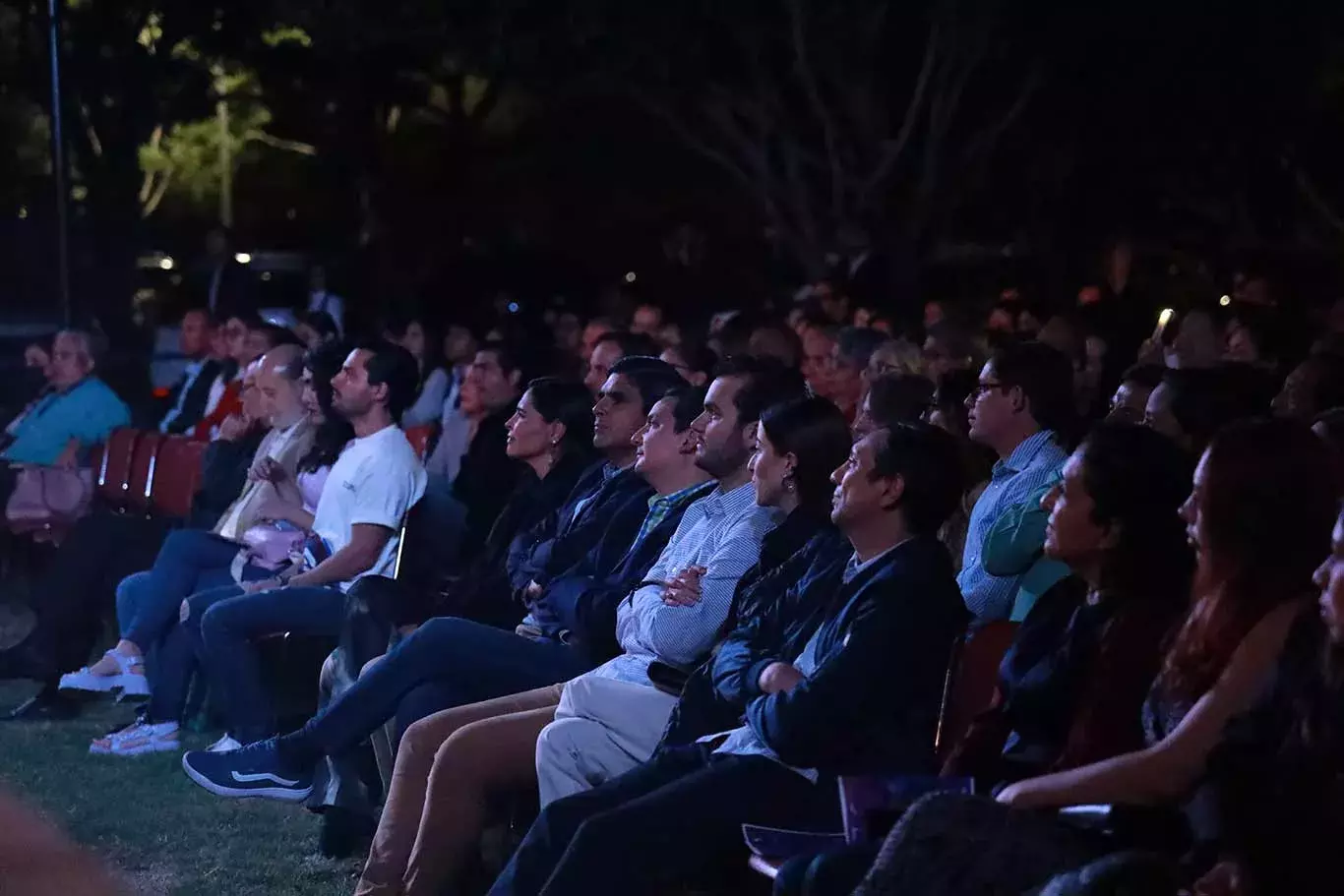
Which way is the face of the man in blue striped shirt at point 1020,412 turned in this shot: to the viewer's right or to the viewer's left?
to the viewer's left

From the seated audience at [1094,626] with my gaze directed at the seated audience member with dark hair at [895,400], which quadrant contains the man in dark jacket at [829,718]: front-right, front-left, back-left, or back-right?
front-left

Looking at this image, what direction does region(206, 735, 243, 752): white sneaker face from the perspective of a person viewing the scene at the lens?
facing to the left of the viewer

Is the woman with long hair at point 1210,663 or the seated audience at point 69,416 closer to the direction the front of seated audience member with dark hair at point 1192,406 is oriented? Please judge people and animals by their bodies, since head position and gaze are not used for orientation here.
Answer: the seated audience

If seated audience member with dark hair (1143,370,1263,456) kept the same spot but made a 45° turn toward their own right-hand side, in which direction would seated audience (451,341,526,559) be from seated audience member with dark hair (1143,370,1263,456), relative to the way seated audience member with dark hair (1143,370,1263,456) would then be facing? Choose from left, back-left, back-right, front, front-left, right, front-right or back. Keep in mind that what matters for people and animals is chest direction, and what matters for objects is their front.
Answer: front

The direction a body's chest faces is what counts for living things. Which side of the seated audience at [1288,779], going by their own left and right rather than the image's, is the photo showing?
left

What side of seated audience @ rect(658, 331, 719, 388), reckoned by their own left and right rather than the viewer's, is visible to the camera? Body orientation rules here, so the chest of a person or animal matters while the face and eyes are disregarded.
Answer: left

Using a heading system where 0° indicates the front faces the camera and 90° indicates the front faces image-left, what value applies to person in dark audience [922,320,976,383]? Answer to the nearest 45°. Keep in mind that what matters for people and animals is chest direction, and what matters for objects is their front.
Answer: approximately 45°

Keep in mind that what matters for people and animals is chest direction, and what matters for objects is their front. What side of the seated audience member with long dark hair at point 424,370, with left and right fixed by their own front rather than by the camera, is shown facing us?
left

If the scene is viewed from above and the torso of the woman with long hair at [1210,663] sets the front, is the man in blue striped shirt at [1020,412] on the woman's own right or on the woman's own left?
on the woman's own right

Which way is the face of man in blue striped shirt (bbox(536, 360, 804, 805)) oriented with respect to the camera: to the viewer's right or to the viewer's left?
to the viewer's left

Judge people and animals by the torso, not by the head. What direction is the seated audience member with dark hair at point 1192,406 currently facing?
to the viewer's left

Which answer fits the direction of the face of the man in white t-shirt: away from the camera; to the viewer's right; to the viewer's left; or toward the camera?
to the viewer's left
